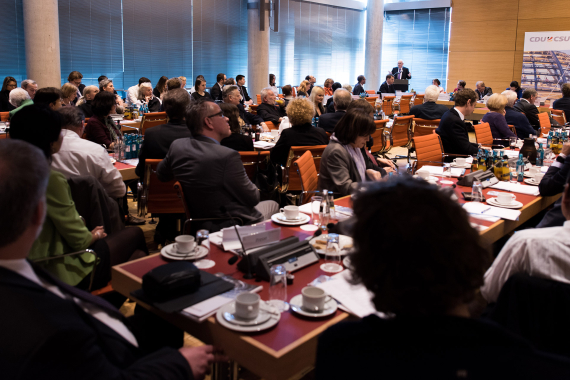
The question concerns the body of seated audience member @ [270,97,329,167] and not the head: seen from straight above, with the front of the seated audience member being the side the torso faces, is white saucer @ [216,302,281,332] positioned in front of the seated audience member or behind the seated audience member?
behind

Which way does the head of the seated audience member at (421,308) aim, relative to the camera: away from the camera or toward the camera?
away from the camera

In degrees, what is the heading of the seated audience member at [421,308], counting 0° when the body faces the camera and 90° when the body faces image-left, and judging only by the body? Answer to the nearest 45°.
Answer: approximately 180°

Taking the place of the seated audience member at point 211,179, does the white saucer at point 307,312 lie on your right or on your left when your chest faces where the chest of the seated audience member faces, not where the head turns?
on your right

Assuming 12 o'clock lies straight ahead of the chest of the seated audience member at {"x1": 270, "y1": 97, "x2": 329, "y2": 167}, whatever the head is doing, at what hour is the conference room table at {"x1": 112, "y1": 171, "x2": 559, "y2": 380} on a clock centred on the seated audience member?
The conference room table is roughly at 6 o'clock from the seated audience member.

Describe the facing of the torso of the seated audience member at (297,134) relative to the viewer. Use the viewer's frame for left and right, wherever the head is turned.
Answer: facing away from the viewer

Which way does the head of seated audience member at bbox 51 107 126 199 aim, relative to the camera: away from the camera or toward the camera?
away from the camera
